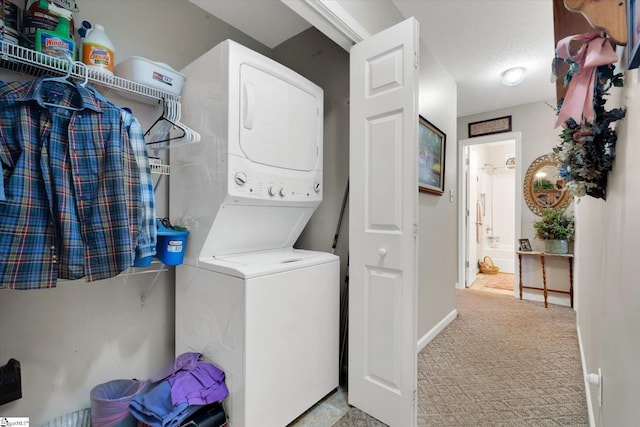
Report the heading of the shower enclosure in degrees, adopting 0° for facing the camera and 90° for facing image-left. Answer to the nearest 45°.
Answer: approximately 0°

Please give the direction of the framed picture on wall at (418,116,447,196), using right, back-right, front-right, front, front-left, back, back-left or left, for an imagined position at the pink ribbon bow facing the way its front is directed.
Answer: right

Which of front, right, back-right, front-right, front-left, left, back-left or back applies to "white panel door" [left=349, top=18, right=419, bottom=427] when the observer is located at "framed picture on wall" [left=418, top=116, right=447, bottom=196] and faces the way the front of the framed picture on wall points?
front-right

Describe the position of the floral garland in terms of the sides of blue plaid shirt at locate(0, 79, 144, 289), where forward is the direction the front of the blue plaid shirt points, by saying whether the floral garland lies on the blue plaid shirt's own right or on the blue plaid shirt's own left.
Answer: on the blue plaid shirt's own left

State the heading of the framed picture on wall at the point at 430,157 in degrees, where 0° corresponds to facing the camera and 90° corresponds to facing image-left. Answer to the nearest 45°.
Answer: approximately 315°

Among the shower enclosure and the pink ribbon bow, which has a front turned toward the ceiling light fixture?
the shower enclosure

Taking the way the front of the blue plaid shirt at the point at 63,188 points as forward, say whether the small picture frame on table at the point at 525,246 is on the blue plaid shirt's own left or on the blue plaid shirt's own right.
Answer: on the blue plaid shirt's own left

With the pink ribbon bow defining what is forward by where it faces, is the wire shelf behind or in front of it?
in front

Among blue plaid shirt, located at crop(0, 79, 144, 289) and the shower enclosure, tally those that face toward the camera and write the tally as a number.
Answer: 2

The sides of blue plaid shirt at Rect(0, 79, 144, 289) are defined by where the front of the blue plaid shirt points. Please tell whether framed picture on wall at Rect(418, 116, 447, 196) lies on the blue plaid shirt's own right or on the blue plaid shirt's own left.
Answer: on the blue plaid shirt's own left
